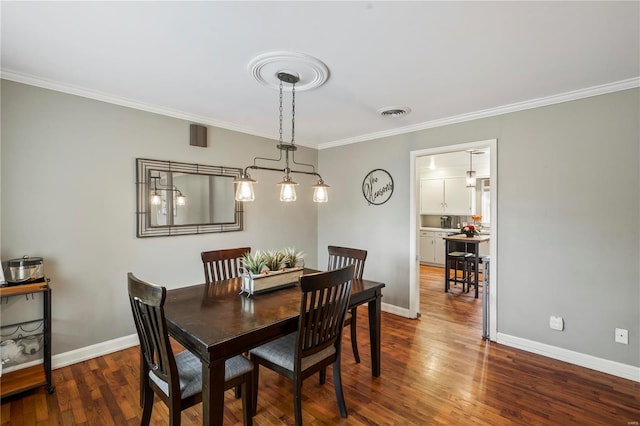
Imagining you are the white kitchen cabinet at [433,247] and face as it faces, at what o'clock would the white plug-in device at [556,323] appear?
The white plug-in device is roughly at 10 o'clock from the white kitchen cabinet.

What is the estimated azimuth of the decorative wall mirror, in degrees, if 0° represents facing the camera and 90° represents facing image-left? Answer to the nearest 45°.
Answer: approximately 315°

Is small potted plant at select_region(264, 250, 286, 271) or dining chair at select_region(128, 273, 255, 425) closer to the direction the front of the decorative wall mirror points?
the small potted plant

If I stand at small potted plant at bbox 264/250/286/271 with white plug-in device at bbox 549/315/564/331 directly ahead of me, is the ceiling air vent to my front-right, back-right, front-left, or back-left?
front-left

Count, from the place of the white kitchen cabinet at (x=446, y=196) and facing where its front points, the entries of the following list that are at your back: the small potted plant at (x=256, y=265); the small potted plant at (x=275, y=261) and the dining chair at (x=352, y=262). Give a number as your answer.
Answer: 0

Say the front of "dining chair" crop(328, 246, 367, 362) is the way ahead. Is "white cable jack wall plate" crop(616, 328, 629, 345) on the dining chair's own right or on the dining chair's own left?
on the dining chair's own left

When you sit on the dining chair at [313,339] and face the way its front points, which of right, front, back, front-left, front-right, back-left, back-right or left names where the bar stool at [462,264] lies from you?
right

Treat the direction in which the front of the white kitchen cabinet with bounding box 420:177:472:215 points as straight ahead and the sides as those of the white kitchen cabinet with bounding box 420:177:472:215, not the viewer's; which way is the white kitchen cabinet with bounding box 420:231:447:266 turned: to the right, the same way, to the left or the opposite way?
the same way

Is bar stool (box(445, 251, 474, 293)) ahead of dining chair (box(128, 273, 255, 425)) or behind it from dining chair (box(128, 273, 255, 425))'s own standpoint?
ahead

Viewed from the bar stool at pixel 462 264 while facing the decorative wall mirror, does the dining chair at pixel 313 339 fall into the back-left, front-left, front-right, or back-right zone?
front-left

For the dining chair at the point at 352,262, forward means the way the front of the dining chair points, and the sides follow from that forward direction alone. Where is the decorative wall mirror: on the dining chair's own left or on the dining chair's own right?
on the dining chair's own right

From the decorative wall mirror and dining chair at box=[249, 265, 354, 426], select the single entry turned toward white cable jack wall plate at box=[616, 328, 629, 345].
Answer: the decorative wall mirror

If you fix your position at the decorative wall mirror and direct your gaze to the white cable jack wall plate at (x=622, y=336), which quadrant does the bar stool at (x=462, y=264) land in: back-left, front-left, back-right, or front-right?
front-left

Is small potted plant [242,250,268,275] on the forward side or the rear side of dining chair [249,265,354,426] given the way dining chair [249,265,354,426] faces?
on the forward side

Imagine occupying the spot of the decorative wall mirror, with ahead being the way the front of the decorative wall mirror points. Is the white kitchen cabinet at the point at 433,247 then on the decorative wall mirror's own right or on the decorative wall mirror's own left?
on the decorative wall mirror's own left

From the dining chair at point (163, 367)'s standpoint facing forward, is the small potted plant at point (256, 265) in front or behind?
in front

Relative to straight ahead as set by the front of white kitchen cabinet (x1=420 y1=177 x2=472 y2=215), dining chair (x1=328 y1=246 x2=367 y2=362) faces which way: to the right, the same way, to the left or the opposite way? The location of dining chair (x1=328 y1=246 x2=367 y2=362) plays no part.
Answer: the same way

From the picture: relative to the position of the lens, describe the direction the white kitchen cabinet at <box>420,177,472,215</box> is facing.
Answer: facing the viewer and to the left of the viewer

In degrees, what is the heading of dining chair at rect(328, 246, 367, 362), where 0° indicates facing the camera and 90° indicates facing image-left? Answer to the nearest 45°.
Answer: approximately 45°

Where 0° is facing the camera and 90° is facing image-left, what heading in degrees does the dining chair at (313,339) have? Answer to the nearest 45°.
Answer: approximately 135°
